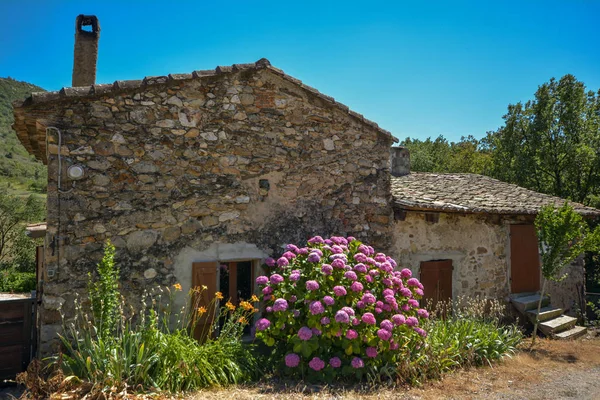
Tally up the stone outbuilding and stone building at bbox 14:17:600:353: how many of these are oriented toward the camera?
2

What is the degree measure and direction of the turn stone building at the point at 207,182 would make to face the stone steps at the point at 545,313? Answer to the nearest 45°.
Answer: approximately 135° to its left

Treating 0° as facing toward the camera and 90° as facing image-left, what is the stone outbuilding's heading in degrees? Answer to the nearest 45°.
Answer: approximately 0°

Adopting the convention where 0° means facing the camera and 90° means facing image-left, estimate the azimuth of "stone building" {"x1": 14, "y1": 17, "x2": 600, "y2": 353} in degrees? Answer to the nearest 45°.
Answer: approximately 0°

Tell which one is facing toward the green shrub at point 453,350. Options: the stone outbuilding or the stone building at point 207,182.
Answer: the stone outbuilding

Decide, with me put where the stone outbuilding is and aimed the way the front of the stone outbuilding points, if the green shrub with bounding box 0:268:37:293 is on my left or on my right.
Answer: on my right
